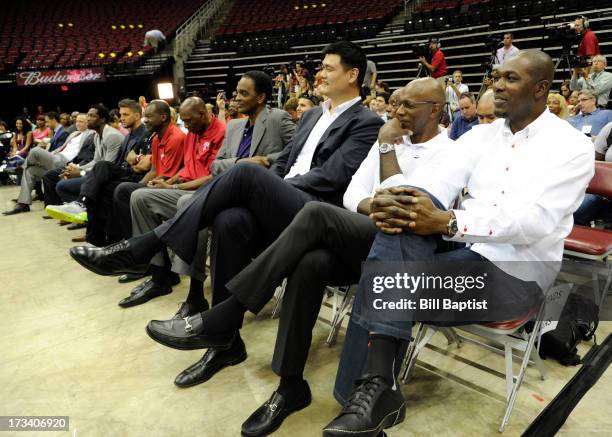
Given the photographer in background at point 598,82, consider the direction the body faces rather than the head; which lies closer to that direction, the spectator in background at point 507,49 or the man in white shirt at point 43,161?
the man in white shirt

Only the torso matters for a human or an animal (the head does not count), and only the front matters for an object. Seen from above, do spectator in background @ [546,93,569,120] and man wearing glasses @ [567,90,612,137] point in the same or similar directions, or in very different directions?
same or similar directions

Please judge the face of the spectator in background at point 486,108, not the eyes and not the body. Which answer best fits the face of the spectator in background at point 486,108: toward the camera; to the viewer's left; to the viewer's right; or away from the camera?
toward the camera

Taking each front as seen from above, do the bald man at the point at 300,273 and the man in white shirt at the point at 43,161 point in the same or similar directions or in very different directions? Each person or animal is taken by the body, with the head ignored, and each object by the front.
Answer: same or similar directions

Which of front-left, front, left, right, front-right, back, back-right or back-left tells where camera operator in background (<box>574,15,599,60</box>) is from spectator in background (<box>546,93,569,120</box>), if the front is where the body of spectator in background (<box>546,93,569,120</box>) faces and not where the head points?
back-right

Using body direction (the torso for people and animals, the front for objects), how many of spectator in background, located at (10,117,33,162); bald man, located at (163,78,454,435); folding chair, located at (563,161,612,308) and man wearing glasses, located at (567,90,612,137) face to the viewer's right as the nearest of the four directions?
0

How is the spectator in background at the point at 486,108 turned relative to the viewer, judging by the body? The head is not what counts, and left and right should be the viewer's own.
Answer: facing the viewer and to the left of the viewer

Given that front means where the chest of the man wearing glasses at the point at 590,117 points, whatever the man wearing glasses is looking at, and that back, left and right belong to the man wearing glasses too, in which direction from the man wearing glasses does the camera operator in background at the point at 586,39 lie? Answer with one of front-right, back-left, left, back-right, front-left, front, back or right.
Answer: back-right

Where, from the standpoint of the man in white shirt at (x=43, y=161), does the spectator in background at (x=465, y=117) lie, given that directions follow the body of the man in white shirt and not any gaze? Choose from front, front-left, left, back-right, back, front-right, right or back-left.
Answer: back-left

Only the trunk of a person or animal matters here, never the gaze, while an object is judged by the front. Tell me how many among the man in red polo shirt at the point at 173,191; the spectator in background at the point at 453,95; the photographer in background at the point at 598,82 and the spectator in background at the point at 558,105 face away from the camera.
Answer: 0

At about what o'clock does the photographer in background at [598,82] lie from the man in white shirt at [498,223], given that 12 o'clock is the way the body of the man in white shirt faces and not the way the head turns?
The photographer in background is roughly at 5 o'clock from the man in white shirt.

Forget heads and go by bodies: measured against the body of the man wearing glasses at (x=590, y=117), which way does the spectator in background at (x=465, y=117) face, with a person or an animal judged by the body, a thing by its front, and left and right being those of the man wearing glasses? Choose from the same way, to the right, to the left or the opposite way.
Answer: the same way

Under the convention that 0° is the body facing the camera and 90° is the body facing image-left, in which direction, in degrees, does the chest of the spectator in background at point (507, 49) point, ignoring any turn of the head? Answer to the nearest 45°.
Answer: approximately 45°

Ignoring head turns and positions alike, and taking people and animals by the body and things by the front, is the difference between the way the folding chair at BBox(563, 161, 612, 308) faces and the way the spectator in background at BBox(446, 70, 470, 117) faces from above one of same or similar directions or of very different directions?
same or similar directions

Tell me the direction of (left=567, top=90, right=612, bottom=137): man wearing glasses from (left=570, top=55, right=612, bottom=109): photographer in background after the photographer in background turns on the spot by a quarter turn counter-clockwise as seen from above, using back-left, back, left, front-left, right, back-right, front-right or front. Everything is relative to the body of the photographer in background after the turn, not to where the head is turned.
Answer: front-right

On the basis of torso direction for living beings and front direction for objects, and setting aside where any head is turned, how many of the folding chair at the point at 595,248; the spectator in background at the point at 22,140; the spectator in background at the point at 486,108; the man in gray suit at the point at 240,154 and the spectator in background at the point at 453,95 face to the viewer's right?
0

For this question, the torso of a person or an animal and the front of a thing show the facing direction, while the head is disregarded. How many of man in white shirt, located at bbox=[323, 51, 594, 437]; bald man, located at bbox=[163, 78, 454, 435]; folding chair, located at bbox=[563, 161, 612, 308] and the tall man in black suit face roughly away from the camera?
0

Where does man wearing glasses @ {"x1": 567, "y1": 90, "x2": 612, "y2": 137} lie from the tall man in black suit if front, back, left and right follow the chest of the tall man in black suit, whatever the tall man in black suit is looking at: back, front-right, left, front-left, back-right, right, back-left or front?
back

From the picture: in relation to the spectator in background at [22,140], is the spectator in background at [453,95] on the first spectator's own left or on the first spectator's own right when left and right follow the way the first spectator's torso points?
on the first spectator's own left

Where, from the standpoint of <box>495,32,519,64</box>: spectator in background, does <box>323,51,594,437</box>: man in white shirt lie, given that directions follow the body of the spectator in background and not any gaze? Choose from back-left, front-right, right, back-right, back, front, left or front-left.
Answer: front-left

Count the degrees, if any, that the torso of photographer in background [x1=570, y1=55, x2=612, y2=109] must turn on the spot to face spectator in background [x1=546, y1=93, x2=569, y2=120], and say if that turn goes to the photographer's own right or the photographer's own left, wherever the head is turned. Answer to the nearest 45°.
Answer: approximately 45° to the photographer's own left
